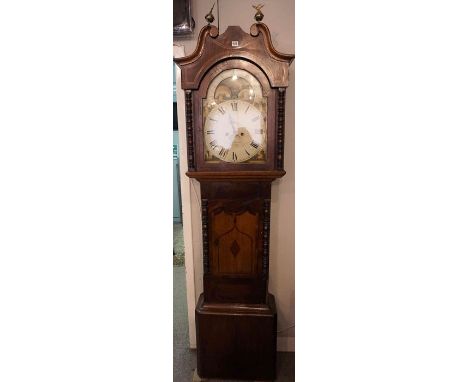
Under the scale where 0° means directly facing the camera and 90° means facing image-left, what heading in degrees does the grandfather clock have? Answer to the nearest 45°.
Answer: approximately 0°
